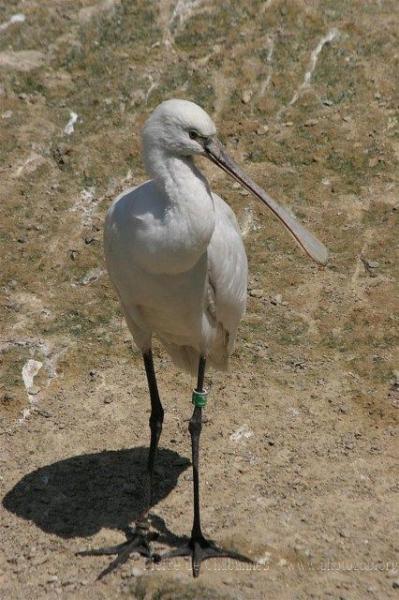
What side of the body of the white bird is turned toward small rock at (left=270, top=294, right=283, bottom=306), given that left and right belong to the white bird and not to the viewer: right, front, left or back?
back

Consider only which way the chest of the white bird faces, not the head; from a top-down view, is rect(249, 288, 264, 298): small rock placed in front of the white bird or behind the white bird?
behind

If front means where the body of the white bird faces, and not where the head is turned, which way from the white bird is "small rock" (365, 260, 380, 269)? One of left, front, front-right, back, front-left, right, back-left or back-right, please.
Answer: back-left

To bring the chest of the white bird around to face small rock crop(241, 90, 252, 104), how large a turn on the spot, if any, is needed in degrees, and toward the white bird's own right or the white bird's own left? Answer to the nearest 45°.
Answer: approximately 180°

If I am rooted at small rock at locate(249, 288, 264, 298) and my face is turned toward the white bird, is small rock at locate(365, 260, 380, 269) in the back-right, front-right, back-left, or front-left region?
back-left

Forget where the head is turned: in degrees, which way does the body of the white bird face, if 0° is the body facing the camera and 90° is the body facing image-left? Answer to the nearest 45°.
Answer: approximately 0°

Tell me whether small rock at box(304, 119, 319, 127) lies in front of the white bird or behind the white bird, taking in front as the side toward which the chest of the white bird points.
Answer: behind

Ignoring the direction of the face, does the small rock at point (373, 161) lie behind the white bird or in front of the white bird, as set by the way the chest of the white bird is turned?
behind

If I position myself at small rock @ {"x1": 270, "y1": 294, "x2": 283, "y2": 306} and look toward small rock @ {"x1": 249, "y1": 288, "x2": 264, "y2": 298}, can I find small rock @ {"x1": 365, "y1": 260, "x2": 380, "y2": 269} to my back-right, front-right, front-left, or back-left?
back-right

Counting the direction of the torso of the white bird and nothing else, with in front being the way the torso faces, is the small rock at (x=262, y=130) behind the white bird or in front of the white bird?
behind
